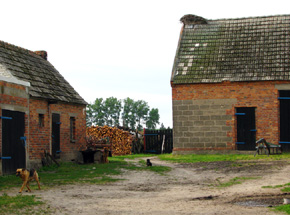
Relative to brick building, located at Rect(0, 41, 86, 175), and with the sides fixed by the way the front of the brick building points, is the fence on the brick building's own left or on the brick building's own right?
on the brick building's own left

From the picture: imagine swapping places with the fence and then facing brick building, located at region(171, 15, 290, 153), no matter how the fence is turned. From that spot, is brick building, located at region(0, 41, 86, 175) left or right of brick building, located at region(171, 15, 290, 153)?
right

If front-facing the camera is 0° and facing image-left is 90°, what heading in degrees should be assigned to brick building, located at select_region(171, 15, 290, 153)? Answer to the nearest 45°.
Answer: approximately 0°

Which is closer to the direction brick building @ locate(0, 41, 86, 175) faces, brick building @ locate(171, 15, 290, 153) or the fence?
the brick building

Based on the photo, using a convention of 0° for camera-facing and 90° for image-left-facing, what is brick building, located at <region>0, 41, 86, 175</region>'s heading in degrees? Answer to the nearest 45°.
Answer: approximately 315°

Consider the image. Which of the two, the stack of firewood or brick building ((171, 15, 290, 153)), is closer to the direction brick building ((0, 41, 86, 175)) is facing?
the brick building

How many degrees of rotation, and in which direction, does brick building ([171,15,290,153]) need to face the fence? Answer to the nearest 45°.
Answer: approximately 135° to its right

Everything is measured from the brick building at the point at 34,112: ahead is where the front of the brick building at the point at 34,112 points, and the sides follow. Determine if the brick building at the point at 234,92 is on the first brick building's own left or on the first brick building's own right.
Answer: on the first brick building's own left

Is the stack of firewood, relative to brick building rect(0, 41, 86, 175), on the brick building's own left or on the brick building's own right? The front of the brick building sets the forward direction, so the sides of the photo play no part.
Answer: on the brick building's own left

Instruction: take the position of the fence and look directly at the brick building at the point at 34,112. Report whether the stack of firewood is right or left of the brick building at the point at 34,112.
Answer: right

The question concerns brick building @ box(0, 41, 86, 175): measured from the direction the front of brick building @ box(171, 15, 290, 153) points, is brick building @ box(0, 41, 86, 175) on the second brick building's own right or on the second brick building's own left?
on the second brick building's own right
